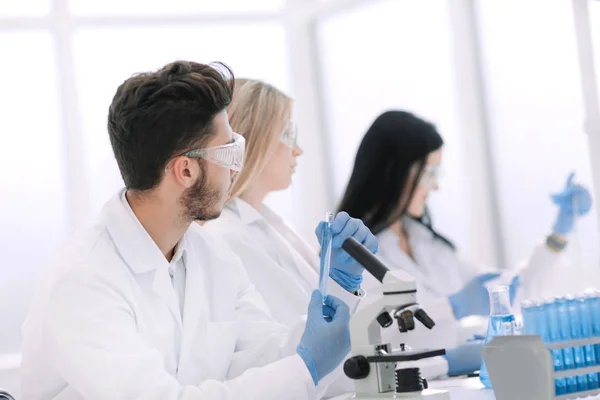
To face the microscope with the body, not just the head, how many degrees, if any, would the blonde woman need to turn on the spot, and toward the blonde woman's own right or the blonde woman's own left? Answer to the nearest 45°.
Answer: approximately 90° to the blonde woman's own right

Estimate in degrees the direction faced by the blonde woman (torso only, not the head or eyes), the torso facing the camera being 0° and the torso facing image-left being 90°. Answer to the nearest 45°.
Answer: approximately 270°

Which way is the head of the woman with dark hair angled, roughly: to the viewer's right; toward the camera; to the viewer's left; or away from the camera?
to the viewer's right

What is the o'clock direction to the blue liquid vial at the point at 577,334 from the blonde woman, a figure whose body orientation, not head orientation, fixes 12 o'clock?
The blue liquid vial is roughly at 2 o'clock from the blonde woman.

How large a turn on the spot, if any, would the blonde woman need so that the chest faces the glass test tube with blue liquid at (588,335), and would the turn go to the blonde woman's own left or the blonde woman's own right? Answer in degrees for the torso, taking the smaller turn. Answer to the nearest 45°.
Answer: approximately 45° to the blonde woman's own right

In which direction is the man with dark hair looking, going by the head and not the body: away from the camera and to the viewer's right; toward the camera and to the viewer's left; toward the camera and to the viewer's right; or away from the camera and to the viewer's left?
away from the camera and to the viewer's right

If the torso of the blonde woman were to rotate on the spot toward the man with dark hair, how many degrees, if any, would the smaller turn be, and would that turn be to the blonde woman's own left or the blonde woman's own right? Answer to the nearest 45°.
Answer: approximately 90° to the blonde woman's own right

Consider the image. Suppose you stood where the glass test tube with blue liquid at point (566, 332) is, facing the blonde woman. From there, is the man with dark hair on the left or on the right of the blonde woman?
left

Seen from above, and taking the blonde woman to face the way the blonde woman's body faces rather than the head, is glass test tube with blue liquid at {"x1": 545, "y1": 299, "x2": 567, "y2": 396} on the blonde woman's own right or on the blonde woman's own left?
on the blonde woman's own right

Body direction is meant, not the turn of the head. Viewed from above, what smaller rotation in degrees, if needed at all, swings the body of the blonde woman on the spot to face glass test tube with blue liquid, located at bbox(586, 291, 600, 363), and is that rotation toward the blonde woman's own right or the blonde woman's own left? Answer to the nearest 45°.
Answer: approximately 45° to the blonde woman's own right

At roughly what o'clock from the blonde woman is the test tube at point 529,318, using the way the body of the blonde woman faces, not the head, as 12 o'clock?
The test tube is roughly at 2 o'clock from the blonde woman.
